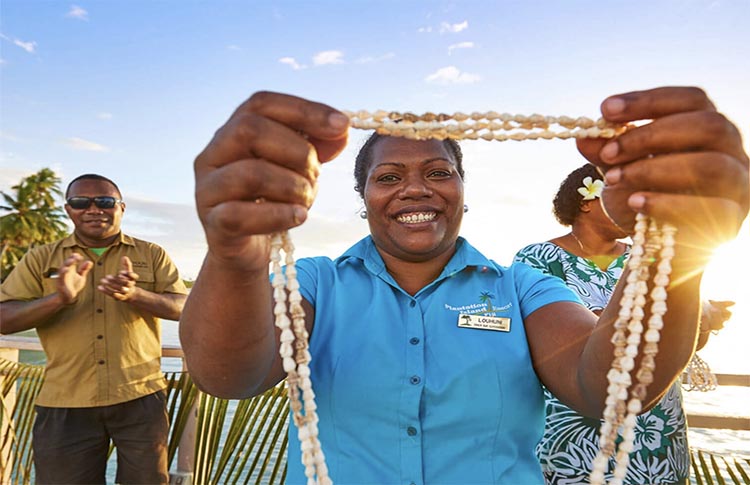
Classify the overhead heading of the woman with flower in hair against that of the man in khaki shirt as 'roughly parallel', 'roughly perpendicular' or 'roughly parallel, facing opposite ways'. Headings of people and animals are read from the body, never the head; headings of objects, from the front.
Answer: roughly parallel

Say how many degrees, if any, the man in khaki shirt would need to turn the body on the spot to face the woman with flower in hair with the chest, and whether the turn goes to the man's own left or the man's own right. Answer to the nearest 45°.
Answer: approximately 45° to the man's own left

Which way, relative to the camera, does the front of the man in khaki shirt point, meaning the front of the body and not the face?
toward the camera

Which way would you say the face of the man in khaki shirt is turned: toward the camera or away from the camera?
toward the camera
